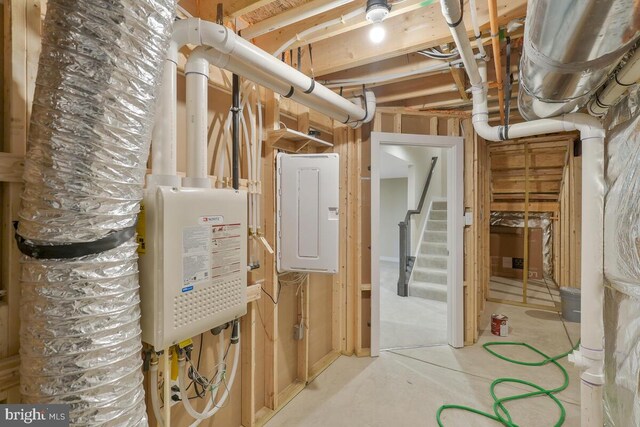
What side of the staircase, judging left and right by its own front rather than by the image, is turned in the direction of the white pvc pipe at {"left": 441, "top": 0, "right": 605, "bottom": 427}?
front

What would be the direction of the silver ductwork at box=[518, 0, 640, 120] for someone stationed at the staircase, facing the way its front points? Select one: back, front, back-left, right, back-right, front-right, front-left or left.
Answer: front

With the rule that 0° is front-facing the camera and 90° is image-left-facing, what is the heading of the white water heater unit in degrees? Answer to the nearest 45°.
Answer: approximately 315°

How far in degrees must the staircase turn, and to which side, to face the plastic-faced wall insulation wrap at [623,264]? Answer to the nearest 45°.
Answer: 0° — it already faces it

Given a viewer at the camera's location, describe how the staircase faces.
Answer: facing the viewer

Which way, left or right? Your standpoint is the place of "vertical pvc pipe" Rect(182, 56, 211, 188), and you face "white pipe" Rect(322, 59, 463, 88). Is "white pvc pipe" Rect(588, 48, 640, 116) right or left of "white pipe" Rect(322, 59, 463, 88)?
right

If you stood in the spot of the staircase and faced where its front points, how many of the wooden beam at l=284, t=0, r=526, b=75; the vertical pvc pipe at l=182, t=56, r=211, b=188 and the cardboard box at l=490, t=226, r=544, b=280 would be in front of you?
2

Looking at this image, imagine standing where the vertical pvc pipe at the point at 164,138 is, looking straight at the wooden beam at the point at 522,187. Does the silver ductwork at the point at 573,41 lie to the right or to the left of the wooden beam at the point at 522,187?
right

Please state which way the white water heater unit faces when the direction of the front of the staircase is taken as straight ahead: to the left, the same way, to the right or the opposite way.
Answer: to the left

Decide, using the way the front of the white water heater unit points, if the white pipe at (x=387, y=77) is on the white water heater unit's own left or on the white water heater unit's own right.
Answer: on the white water heater unit's own left

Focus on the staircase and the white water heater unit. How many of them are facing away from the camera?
0

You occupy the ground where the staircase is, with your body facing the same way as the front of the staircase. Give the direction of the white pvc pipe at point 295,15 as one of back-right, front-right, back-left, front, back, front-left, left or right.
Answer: front

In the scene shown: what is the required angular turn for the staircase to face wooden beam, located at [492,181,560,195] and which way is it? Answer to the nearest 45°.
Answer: approximately 135° to its left
